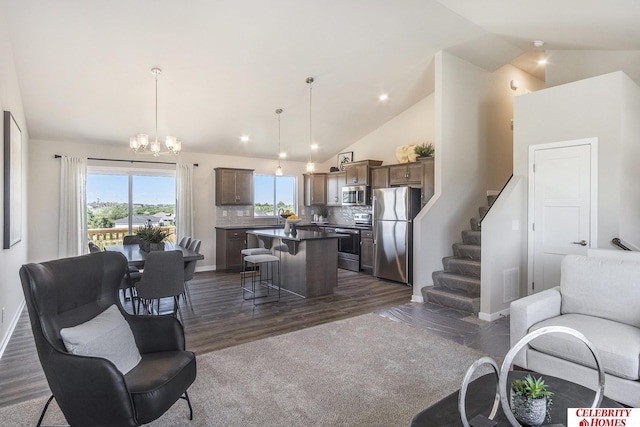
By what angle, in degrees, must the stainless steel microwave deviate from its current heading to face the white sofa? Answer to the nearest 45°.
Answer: approximately 45° to its left

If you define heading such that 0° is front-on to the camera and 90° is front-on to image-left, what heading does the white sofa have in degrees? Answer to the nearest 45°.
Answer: approximately 45°

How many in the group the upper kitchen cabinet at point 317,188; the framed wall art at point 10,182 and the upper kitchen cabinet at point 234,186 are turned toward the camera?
2

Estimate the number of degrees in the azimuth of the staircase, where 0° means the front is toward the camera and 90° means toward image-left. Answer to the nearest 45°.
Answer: approximately 45°

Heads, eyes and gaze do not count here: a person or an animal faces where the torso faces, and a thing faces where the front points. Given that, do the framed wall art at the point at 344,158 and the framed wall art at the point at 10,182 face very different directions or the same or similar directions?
very different directions

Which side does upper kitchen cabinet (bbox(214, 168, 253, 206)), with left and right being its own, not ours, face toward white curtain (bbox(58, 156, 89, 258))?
right

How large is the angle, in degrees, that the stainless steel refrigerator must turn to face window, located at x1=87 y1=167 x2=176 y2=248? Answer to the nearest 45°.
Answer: approximately 45° to its right

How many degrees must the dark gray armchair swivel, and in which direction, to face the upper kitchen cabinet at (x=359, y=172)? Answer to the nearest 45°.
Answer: approximately 90° to its left

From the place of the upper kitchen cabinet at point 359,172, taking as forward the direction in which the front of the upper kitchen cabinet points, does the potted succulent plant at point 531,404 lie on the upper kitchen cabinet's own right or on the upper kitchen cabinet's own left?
on the upper kitchen cabinet's own left

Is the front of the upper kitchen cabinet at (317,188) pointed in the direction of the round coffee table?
yes

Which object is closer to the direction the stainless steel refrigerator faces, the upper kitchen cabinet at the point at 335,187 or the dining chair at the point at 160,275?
the dining chair

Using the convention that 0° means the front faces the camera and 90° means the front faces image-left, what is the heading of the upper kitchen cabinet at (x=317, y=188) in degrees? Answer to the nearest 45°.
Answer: approximately 0°
